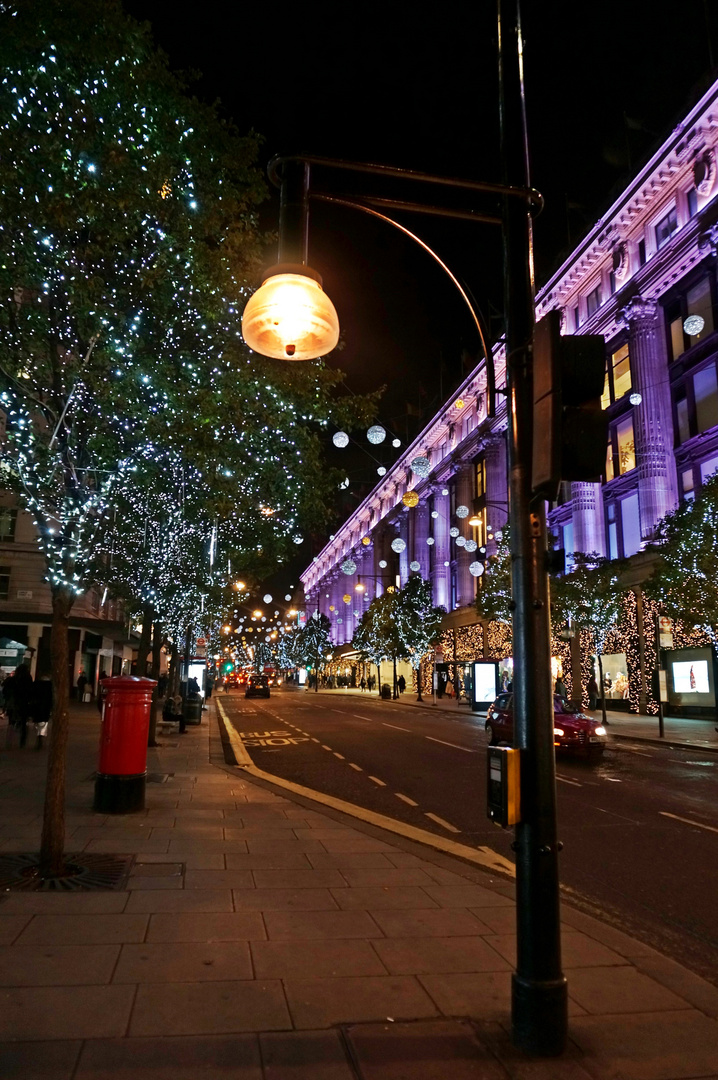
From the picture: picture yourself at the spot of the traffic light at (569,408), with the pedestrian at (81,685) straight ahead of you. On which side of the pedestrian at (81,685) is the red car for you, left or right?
right

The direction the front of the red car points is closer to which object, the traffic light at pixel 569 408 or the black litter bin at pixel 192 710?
the traffic light

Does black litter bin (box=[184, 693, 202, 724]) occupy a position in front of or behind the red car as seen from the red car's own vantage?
behind

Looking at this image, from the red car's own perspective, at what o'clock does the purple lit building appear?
The purple lit building is roughly at 8 o'clock from the red car.

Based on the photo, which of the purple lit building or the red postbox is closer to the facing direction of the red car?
the red postbox

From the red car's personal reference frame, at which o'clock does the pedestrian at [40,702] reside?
The pedestrian is roughly at 4 o'clock from the red car.

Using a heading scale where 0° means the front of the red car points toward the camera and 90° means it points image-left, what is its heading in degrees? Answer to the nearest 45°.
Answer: approximately 315°

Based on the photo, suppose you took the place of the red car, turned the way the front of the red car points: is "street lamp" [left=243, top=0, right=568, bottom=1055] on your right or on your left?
on your right

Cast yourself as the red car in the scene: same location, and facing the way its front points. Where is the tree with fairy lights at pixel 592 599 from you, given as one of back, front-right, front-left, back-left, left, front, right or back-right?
back-left
